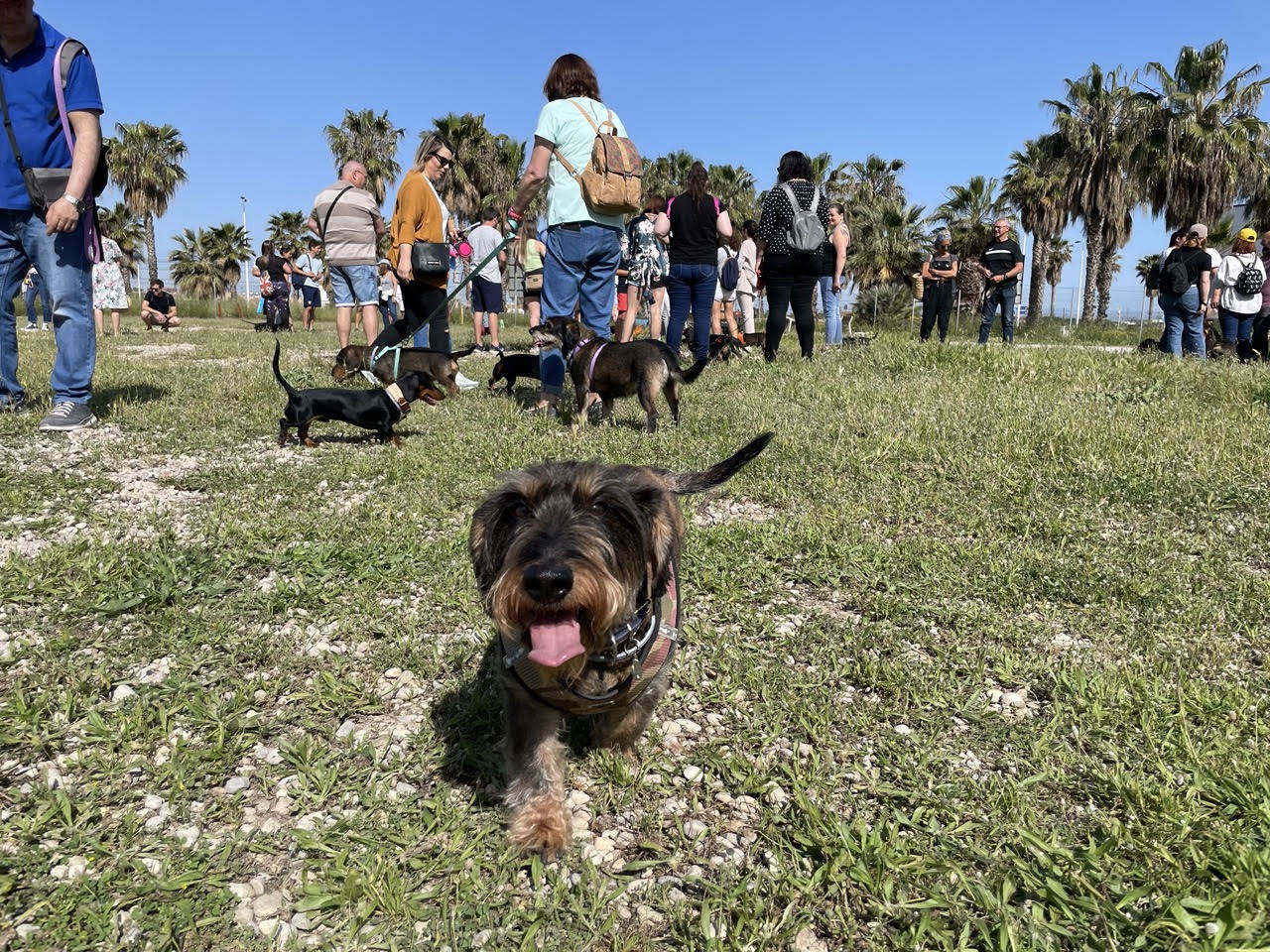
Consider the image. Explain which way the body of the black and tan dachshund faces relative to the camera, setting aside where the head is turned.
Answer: to the viewer's right

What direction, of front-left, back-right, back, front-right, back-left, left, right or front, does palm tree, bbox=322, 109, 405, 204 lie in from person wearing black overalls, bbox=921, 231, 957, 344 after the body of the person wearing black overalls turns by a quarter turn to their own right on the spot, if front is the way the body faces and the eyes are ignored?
front-right

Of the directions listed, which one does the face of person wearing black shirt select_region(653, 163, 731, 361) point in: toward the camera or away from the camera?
away from the camera

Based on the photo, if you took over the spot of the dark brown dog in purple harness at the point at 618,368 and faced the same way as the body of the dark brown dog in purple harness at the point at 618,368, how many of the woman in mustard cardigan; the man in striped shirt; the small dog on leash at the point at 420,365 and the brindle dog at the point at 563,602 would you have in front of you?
3

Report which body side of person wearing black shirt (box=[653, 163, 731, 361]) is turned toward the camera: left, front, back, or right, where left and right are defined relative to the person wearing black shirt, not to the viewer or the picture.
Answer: back

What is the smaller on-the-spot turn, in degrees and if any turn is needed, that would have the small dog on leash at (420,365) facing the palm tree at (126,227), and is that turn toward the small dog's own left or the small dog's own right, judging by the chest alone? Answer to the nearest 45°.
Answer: approximately 90° to the small dog's own right

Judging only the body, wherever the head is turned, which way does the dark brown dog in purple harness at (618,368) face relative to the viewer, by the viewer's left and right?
facing away from the viewer and to the left of the viewer

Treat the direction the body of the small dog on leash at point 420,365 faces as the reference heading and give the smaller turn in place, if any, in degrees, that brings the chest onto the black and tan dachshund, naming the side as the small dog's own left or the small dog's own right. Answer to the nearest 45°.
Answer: approximately 90° to the small dog's own left
